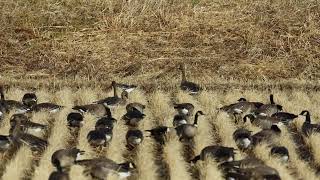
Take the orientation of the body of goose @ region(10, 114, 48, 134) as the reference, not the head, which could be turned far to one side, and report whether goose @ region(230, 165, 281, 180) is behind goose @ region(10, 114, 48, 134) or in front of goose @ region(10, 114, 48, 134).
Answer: behind

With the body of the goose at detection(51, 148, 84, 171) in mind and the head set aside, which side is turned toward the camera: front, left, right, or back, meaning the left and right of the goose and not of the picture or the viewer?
left

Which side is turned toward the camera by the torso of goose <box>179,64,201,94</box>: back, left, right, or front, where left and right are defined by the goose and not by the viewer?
left

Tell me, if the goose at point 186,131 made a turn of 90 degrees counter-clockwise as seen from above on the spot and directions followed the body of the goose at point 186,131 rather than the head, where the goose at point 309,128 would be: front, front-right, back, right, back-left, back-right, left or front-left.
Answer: right

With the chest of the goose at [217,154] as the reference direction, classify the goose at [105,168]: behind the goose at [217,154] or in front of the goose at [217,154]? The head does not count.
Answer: in front

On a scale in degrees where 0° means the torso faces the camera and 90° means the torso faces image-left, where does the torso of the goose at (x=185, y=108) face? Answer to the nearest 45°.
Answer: approximately 90°

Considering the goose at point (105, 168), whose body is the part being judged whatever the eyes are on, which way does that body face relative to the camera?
to the viewer's right

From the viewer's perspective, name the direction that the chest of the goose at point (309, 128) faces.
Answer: to the viewer's left
